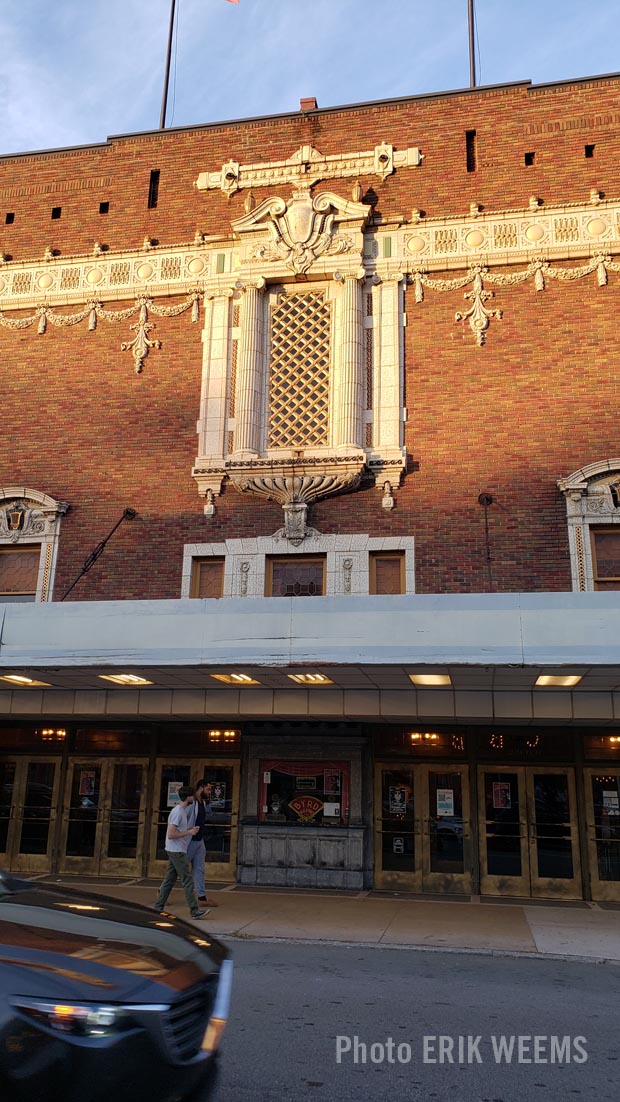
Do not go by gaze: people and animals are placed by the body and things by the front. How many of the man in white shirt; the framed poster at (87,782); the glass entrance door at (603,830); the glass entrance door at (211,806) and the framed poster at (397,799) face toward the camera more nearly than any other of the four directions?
4

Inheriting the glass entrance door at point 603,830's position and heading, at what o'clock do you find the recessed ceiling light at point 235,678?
The recessed ceiling light is roughly at 2 o'clock from the glass entrance door.

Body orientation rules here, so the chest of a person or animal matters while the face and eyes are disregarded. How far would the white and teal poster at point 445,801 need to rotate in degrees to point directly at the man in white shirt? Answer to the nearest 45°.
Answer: approximately 45° to its right

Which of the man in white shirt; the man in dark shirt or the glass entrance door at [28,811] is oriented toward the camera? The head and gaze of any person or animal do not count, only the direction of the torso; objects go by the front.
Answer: the glass entrance door

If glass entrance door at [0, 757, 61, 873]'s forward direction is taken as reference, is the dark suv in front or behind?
in front

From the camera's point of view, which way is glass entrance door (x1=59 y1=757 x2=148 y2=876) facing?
toward the camera

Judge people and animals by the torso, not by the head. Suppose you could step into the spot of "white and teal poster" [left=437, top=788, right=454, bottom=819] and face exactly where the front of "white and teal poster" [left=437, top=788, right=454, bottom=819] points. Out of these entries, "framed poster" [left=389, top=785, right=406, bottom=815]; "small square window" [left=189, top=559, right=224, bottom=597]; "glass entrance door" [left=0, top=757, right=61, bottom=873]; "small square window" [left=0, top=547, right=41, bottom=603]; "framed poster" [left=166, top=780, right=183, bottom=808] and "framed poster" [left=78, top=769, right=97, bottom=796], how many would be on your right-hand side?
6

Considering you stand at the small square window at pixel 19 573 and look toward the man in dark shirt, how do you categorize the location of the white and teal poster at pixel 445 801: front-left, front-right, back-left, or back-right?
front-left

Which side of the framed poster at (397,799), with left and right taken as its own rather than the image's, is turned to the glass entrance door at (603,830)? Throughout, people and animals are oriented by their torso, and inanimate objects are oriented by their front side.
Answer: left

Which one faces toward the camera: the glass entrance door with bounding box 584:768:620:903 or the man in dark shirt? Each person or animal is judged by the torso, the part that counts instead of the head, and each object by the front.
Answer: the glass entrance door

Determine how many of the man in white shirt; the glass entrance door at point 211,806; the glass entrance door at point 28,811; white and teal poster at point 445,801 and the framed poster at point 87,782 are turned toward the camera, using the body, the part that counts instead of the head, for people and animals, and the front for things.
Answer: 4

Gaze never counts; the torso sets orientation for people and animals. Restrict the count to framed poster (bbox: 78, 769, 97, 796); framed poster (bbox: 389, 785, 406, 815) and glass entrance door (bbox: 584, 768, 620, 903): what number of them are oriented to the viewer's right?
0

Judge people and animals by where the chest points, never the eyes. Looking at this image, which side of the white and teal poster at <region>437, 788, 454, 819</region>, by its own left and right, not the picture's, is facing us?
front

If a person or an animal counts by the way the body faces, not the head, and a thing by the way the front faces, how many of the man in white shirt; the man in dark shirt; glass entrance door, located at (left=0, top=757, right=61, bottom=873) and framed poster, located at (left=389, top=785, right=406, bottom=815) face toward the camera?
2

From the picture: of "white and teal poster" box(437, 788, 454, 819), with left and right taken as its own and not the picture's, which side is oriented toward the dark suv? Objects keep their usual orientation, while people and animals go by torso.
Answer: front

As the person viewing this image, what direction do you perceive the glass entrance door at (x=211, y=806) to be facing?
facing the viewer
